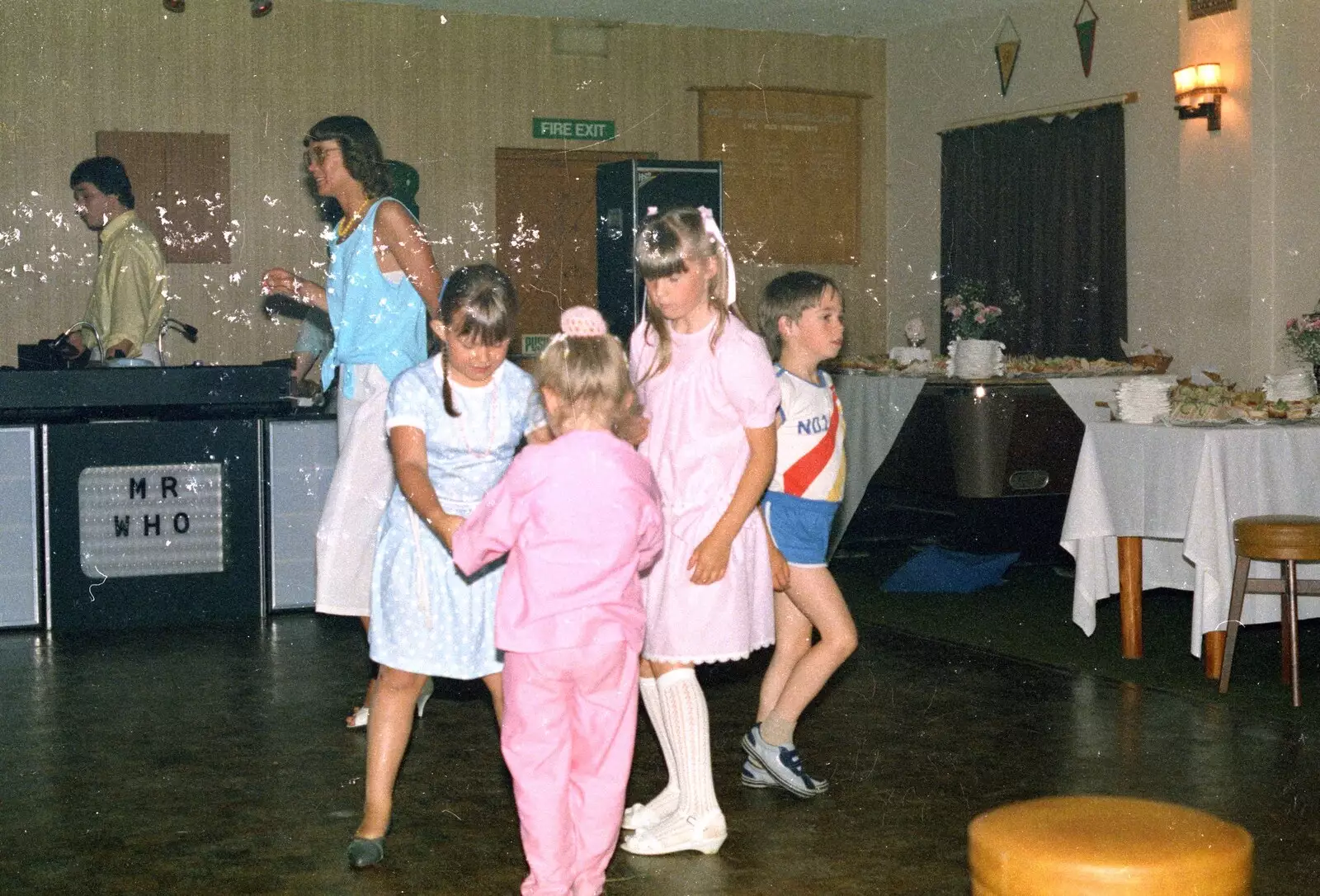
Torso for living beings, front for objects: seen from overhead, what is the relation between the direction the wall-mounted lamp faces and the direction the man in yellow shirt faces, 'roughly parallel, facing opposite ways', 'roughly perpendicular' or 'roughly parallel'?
roughly parallel

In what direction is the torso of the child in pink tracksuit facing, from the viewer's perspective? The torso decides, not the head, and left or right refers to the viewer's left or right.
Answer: facing away from the viewer

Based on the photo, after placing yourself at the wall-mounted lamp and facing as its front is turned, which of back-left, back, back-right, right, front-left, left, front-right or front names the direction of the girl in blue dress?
front-left

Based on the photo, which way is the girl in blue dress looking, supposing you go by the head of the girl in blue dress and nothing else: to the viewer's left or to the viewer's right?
to the viewer's right

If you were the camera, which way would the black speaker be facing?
facing the viewer and to the right of the viewer

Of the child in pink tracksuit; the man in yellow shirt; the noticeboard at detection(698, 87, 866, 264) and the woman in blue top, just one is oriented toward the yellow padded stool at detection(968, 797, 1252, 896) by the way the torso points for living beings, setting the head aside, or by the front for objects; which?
the noticeboard

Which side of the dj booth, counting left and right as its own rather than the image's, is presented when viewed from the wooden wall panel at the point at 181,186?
back

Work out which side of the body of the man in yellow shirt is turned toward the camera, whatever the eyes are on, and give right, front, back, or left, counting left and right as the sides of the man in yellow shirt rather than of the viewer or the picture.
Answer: left

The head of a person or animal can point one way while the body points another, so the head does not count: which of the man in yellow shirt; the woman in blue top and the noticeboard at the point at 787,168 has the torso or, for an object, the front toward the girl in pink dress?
the noticeboard

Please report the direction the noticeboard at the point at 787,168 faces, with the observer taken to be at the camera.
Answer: facing the viewer

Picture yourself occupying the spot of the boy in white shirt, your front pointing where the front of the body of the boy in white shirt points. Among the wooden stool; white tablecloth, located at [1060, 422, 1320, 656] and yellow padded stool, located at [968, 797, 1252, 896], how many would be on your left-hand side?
2

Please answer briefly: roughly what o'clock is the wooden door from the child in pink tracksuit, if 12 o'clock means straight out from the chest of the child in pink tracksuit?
The wooden door is roughly at 12 o'clock from the child in pink tracksuit.

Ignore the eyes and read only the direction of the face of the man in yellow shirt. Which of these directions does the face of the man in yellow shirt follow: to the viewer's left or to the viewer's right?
to the viewer's left

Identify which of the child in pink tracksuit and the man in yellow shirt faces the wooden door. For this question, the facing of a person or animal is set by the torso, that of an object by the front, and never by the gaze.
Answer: the child in pink tracksuit

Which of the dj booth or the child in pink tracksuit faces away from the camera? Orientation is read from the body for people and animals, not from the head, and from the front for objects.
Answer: the child in pink tracksuit

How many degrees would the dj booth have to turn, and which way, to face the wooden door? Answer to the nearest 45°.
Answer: approximately 135° to its left

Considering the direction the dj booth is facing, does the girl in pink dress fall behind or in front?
in front

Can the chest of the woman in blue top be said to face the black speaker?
no

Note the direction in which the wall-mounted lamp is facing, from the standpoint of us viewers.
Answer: facing the viewer and to the left of the viewer
